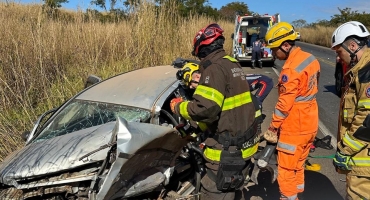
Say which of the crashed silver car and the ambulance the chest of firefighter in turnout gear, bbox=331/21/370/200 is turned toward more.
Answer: the crashed silver car

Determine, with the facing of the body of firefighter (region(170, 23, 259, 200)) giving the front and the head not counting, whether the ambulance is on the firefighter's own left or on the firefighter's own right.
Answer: on the firefighter's own right

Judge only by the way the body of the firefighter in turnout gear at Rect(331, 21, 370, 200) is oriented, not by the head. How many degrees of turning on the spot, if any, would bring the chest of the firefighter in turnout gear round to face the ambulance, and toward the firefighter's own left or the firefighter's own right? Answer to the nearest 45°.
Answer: approximately 90° to the firefighter's own right

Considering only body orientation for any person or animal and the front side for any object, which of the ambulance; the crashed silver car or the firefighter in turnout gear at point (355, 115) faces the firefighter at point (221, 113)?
the firefighter in turnout gear

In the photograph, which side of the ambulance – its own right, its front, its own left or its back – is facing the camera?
back

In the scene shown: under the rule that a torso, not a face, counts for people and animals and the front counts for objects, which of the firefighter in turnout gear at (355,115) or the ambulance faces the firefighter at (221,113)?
the firefighter in turnout gear

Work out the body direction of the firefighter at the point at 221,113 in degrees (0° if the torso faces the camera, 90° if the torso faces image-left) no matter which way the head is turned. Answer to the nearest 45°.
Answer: approximately 135°

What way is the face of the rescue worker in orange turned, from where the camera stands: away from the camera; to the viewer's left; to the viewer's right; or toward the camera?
to the viewer's left

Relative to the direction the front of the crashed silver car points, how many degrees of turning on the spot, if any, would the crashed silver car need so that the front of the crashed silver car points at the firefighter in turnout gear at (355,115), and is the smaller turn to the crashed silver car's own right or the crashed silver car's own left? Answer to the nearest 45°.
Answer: approximately 135° to the crashed silver car's own left

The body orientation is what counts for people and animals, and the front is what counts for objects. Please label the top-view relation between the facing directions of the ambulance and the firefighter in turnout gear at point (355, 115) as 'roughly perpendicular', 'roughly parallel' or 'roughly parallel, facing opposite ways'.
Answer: roughly perpendicular

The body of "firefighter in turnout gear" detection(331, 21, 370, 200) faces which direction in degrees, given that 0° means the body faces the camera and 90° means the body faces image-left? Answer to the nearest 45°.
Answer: approximately 90°

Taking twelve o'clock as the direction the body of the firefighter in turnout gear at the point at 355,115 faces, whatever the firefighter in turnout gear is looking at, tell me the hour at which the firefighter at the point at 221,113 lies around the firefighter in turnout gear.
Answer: The firefighter is roughly at 12 o'clock from the firefighter in turnout gear.

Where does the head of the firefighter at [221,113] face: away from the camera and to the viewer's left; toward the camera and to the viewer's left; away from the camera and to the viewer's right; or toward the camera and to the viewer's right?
away from the camera and to the viewer's left

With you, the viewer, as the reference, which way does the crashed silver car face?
facing the viewer and to the left of the viewer
